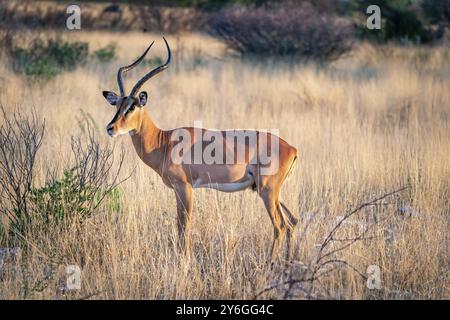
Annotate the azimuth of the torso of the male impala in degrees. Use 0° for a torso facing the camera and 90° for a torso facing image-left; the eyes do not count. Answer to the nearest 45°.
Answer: approximately 90°

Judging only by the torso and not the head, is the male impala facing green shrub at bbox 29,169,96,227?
yes

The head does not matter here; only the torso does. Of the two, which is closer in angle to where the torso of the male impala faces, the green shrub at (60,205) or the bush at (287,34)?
the green shrub

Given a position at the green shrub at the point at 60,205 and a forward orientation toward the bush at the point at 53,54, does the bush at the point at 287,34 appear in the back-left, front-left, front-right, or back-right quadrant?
front-right

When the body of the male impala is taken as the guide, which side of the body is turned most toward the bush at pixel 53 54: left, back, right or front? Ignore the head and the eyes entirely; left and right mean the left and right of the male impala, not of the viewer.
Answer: right

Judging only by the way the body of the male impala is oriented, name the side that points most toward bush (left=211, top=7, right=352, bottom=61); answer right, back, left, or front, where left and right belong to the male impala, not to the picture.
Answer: right

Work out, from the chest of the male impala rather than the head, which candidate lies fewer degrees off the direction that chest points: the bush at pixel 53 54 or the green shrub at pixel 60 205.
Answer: the green shrub
